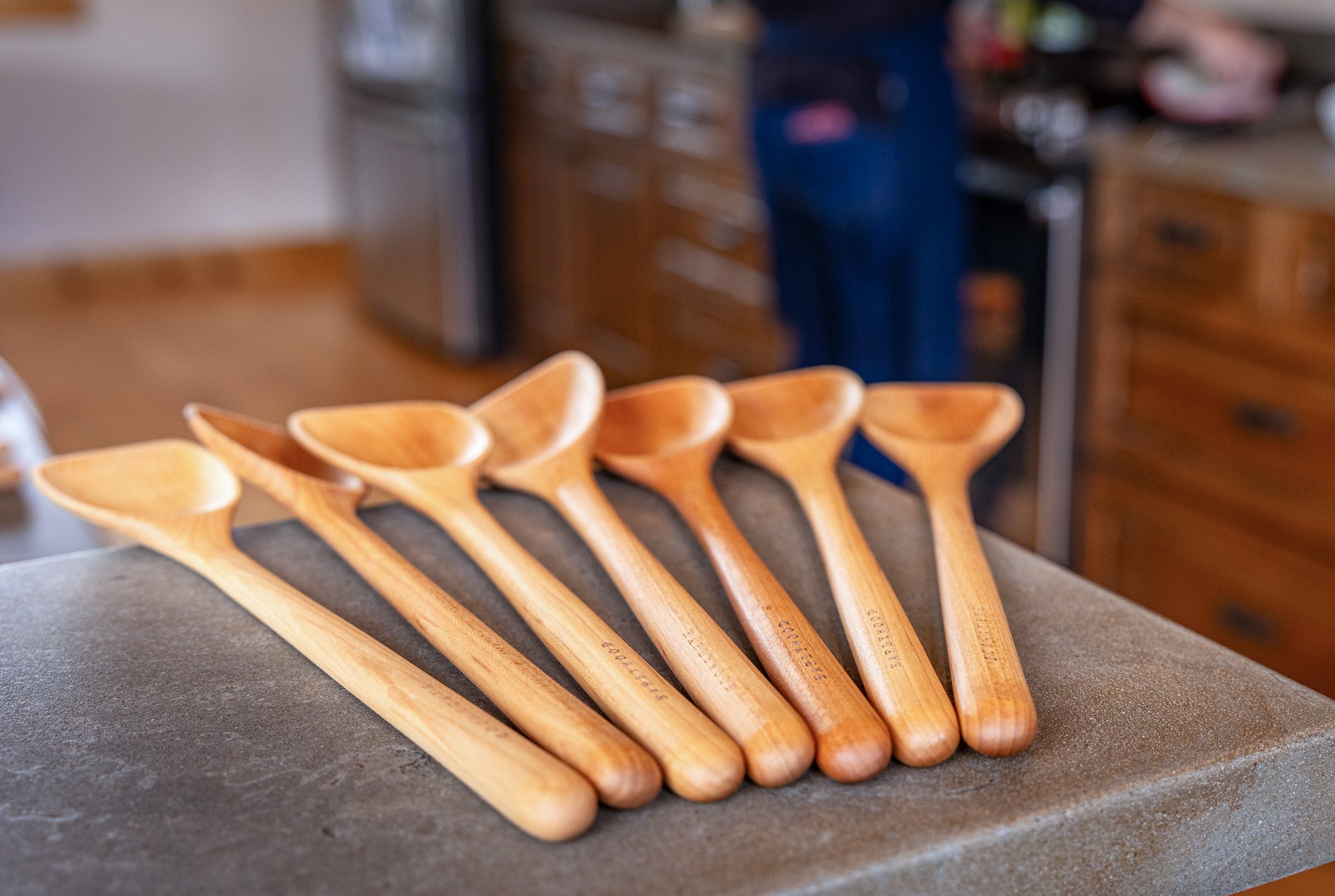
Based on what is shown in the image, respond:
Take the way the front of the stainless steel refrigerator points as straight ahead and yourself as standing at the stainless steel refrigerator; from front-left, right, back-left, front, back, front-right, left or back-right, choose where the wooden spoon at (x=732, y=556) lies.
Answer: front-left

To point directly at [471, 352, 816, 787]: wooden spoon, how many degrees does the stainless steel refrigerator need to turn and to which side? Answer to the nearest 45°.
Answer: approximately 45° to its left

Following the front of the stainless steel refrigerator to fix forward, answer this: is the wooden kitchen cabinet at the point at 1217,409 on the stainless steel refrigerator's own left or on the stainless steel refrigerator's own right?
on the stainless steel refrigerator's own left

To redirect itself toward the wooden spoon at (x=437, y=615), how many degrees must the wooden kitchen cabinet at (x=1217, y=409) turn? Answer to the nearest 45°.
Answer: approximately 45° to its left

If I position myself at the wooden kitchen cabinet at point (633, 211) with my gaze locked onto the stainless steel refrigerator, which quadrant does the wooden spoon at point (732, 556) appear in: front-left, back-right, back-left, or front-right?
back-left

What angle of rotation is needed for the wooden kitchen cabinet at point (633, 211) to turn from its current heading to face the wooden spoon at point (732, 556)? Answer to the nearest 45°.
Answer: approximately 45° to its left

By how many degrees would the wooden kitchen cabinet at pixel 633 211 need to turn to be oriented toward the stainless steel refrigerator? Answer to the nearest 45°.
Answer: approximately 90° to its right

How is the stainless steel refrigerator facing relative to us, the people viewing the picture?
facing the viewer and to the left of the viewer

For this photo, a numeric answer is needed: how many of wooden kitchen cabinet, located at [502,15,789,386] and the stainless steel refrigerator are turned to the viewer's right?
0

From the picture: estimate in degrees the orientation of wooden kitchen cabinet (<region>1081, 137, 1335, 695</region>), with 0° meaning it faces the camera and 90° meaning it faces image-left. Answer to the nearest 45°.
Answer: approximately 45°

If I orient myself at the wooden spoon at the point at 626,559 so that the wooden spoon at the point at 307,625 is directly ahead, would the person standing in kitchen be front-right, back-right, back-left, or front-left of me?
back-right
